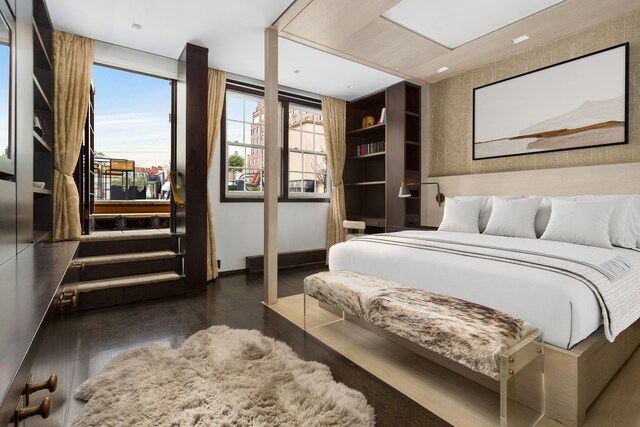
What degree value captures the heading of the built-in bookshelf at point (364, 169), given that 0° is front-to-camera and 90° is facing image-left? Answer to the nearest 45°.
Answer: approximately 45°

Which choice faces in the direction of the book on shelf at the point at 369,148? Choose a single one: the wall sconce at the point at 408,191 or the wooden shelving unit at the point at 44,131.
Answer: the wooden shelving unit

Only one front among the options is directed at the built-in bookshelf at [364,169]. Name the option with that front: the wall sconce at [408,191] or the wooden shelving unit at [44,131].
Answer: the wooden shelving unit

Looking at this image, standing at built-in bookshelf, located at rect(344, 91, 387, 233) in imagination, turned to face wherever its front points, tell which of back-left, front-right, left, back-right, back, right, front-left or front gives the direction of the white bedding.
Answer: front-left

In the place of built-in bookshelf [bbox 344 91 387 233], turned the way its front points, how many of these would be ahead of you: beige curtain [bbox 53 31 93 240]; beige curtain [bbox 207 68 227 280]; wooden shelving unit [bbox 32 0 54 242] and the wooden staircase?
4

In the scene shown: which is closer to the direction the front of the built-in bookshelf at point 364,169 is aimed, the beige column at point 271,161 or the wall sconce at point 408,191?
the beige column

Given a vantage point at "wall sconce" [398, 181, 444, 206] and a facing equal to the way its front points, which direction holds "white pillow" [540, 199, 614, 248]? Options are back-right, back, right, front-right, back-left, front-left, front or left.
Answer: left

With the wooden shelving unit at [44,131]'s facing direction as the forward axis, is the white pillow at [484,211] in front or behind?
in front

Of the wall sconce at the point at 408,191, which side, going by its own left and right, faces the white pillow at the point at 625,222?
left

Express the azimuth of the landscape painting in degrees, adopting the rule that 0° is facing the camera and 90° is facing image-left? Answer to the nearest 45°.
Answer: approximately 45°

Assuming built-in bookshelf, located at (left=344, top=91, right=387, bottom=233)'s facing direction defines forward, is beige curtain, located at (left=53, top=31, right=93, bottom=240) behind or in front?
in front

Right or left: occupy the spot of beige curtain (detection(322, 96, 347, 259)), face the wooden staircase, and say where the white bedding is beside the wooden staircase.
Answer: left

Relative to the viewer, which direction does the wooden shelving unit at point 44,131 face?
to the viewer's right
